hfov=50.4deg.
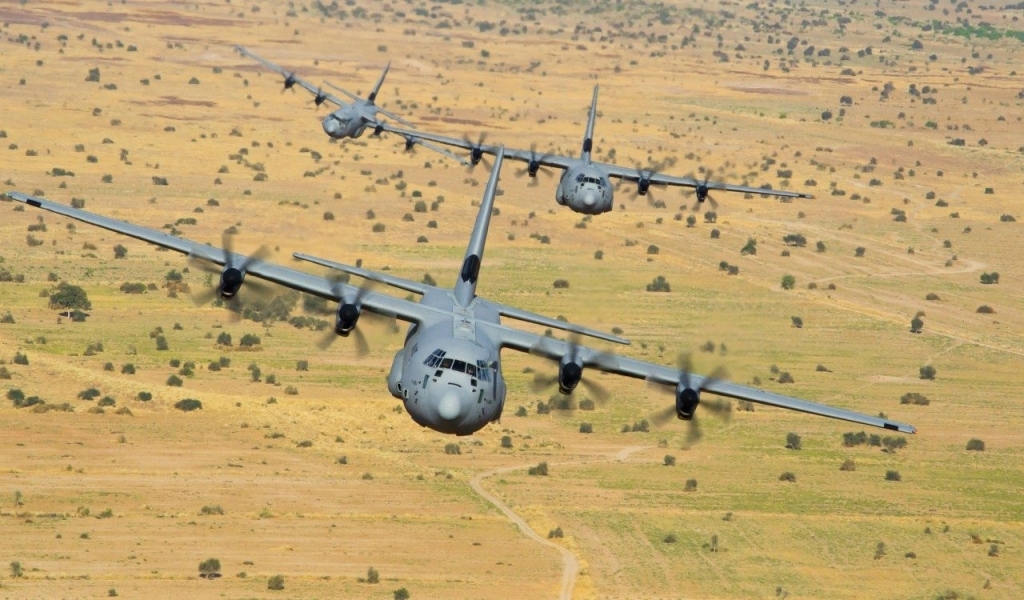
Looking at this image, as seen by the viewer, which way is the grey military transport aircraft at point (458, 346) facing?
toward the camera
